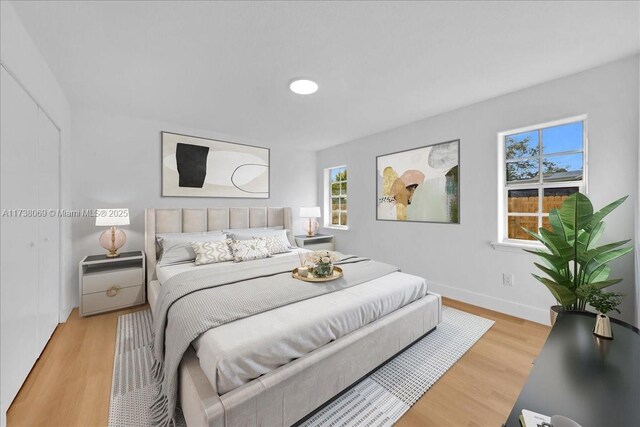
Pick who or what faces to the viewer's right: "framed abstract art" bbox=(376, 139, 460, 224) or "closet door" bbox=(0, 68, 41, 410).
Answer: the closet door

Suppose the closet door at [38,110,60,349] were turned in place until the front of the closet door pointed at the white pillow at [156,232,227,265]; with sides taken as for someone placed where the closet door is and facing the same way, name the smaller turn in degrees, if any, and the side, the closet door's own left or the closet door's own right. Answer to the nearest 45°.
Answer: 0° — it already faces it

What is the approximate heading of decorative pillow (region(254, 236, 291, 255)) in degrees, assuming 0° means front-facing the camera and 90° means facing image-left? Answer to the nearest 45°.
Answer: approximately 315°

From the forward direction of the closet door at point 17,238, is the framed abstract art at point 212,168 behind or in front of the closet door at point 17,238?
in front

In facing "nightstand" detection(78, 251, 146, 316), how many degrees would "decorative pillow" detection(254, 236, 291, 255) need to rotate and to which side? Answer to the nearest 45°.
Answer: approximately 135° to its right

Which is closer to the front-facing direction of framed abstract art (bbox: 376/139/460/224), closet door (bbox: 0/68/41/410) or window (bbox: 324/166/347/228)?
the closet door

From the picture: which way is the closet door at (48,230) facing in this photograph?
to the viewer's right

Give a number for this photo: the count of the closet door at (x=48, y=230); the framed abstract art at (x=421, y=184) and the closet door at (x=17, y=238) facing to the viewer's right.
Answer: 2

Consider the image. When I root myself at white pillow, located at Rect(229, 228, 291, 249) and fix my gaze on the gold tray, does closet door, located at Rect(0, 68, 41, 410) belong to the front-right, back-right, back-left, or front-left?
front-right

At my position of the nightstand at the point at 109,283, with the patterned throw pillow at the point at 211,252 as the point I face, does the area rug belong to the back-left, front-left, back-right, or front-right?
front-right

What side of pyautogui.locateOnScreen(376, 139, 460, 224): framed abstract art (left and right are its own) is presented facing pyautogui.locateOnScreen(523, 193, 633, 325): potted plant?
left

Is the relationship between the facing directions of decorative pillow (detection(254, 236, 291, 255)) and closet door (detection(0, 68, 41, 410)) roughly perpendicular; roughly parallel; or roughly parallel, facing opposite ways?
roughly perpendicular

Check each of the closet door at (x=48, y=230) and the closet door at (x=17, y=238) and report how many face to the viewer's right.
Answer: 2

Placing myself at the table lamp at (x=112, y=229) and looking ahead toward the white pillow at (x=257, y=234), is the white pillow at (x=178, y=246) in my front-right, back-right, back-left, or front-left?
front-right

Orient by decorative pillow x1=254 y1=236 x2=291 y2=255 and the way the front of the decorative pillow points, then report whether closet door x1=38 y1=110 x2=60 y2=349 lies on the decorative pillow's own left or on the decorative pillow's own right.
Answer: on the decorative pillow's own right

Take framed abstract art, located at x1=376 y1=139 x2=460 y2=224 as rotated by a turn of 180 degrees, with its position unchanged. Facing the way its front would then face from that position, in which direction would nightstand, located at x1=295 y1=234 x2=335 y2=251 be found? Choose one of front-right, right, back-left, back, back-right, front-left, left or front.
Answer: back-left

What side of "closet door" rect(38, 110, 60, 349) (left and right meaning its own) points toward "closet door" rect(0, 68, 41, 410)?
right

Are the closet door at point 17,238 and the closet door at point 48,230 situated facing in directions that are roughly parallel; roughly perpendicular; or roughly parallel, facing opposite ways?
roughly parallel

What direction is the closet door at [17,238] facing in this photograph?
to the viewer's right

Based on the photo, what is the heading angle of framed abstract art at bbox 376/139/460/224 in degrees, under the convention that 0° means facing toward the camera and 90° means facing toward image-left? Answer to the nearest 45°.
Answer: approximately 45°
